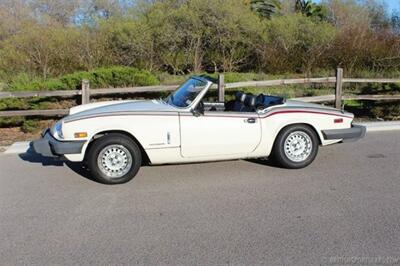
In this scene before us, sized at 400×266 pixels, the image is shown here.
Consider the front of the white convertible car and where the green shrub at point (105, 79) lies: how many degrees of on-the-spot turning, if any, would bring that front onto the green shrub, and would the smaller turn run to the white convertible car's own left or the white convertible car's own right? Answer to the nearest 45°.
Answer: approximately 90° to the white convertible car's own right

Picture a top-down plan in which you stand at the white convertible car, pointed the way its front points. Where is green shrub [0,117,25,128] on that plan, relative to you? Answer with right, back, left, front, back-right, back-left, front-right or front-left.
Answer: front-right

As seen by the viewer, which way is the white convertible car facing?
to the viewer's left

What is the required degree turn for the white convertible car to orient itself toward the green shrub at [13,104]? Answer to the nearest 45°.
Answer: approximately 45° to its right
